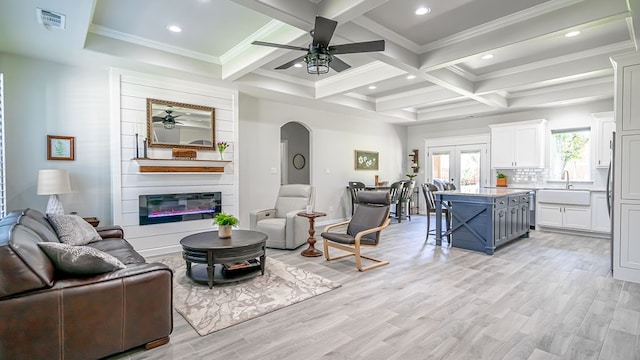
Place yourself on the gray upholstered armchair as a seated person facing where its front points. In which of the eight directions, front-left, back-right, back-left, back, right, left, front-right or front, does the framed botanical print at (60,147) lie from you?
front-right

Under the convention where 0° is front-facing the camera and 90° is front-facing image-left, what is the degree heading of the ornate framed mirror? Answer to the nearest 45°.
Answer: approximately 315°

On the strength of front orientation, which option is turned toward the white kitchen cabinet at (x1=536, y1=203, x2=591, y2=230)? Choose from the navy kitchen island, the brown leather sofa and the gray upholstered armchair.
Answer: the brown leather sofa

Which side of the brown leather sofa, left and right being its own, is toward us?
right

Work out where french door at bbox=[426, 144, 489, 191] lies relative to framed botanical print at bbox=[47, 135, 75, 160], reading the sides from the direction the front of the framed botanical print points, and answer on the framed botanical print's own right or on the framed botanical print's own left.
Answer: on the framed botanical print's own left

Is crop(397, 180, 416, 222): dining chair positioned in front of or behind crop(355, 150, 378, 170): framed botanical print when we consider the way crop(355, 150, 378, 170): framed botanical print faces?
in front

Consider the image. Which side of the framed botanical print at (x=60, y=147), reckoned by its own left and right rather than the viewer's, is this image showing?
front

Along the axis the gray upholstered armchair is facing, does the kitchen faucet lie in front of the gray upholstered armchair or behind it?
behind

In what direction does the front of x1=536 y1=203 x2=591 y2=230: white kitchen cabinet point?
toward the camera

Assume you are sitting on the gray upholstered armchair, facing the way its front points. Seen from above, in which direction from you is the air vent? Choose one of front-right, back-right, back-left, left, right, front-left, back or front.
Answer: front

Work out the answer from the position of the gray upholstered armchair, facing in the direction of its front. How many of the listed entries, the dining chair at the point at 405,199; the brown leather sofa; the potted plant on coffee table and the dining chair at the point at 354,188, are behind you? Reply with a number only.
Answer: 2

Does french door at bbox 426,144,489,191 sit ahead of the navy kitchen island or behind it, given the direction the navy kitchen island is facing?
behind

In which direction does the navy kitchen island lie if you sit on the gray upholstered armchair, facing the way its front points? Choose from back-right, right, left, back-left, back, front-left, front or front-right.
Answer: back-left
